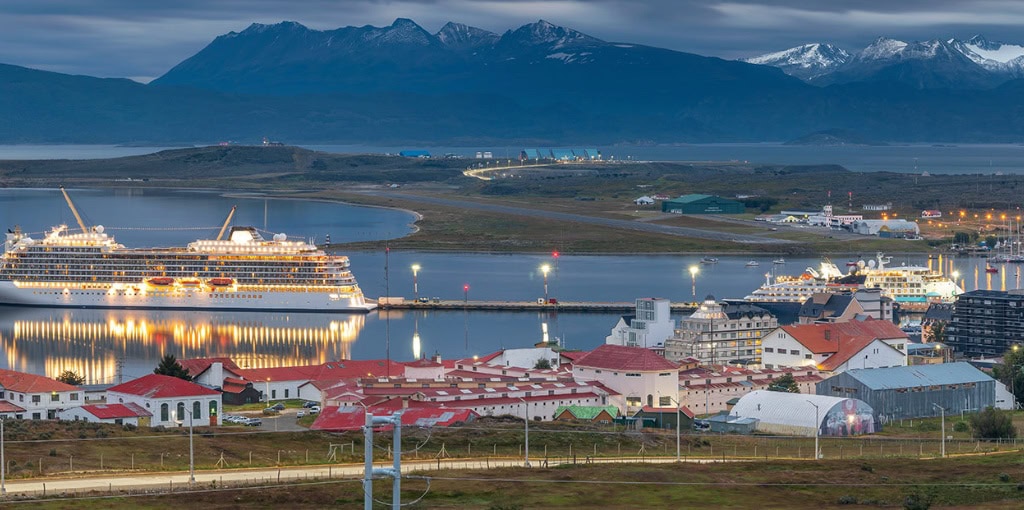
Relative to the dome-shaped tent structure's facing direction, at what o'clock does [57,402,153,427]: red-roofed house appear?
The red-roofed house is roughly at 4 o'clock from the dome-shaped tent structure.

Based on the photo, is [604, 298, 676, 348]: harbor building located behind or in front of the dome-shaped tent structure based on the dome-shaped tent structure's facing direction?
behind

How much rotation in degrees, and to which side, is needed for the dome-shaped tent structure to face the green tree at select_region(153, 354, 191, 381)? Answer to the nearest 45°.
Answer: approximately 135° to its right

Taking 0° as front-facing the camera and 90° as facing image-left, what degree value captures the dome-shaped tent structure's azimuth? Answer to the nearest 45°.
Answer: approximately 315°

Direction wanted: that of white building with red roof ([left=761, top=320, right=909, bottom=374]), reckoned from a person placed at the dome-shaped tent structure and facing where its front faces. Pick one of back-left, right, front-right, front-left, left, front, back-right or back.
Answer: back-left

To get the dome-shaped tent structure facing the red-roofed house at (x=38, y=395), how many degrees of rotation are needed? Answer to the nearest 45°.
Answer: approximately 135° to its right

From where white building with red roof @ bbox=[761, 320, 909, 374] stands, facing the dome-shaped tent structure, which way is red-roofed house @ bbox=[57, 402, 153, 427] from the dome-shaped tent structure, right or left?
right

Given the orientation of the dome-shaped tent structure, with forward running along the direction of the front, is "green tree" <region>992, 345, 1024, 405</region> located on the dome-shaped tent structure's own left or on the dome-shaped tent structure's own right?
on the dome-shaped tent structure's own left
